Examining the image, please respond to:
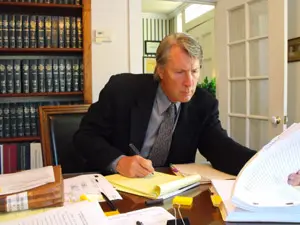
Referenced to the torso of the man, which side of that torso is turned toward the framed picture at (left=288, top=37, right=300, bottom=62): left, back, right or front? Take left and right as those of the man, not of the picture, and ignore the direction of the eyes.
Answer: left

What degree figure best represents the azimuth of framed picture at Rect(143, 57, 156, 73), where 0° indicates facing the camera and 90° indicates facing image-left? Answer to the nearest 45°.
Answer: approximately 0°

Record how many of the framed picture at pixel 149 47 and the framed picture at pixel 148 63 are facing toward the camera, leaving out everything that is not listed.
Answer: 2

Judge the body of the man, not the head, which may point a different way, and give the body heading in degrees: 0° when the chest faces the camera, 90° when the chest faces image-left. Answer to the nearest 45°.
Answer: approximately 315°

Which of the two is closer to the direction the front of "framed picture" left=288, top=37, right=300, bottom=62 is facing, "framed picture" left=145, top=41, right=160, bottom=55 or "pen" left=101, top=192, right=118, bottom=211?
the pen

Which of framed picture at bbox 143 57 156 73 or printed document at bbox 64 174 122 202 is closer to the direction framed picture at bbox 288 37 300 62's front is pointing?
the printed document

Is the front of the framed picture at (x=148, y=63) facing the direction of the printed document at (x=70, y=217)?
yes

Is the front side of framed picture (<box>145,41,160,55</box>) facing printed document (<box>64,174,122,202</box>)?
yes

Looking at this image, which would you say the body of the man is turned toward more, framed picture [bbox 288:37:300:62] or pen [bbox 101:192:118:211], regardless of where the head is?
the pen
